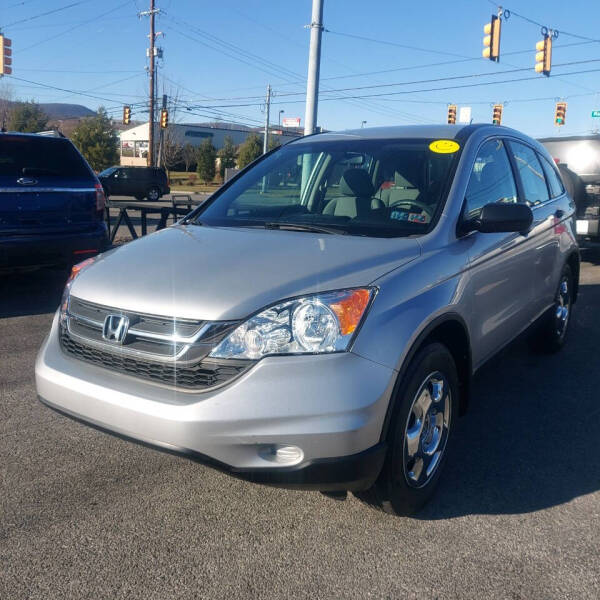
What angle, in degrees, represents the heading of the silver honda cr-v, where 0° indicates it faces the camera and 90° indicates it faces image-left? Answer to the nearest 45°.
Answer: approximately 45°

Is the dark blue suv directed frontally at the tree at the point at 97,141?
yes

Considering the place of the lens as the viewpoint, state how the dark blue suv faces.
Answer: facing away from the viewer

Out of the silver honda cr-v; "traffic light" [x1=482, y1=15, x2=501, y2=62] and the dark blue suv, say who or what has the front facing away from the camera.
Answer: the dark blue suv
